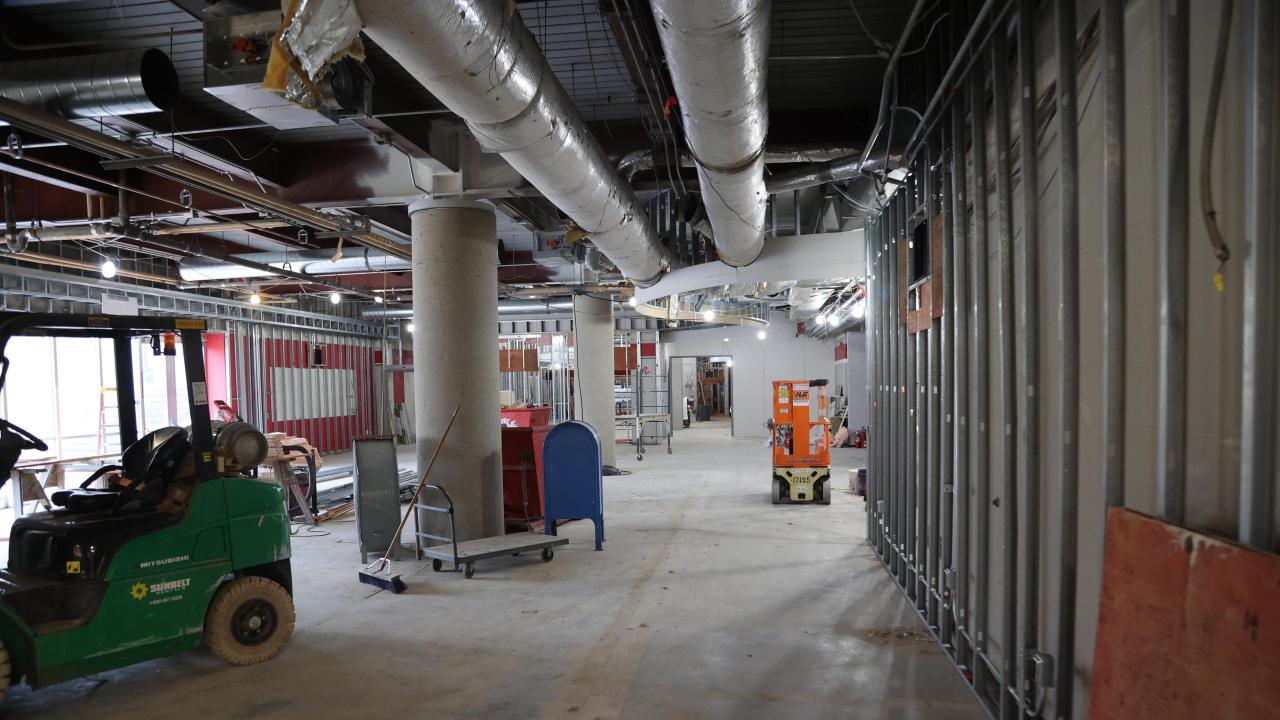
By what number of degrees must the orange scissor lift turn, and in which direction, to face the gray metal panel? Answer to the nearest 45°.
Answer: approximately 45° to its right

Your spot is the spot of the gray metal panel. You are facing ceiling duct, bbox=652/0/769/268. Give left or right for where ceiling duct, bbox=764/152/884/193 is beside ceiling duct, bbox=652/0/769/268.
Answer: left

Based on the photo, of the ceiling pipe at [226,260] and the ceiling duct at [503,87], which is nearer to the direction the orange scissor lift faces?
the ceiling duct

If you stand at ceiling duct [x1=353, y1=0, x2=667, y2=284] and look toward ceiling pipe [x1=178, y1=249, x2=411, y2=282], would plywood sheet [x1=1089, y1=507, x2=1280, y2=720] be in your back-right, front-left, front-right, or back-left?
back-right

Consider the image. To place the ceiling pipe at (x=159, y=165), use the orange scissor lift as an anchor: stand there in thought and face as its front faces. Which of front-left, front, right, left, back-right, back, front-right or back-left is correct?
front-right

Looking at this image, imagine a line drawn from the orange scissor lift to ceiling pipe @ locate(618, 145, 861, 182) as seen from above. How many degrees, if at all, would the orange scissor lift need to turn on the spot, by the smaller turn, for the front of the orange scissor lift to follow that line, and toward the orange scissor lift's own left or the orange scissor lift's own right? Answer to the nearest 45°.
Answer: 0° — it already faces it

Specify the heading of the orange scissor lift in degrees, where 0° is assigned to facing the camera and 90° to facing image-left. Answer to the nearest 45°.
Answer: approximately 0°

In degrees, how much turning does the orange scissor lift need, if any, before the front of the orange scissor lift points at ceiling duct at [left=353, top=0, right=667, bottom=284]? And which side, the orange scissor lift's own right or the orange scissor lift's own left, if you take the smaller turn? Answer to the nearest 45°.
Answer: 0° — it already faces it

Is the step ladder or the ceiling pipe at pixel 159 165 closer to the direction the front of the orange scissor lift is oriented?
the ceiling pipe

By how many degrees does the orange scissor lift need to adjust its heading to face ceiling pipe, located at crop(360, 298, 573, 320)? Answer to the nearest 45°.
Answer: approximately 135° to its right

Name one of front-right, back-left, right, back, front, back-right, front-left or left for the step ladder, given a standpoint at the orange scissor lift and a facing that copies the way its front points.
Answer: right

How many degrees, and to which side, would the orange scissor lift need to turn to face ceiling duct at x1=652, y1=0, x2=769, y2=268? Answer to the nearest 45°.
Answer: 0° — it already faces it

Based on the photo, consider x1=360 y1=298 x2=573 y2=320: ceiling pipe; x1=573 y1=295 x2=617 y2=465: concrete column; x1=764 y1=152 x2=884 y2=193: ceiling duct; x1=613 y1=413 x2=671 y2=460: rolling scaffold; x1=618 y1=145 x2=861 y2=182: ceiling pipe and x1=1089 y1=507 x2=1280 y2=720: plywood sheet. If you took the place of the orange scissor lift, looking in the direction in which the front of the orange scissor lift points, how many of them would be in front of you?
3

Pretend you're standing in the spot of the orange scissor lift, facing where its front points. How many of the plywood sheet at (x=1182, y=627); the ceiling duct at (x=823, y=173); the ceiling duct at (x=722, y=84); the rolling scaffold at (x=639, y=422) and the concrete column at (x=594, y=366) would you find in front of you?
3

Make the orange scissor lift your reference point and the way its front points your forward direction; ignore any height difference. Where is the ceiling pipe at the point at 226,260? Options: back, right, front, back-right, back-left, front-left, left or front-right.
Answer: right

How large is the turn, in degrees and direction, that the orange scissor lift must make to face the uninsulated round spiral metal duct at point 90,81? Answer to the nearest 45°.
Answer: approximately 45° to its right
